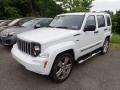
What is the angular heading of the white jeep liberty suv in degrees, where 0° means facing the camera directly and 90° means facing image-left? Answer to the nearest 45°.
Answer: approximately 45°

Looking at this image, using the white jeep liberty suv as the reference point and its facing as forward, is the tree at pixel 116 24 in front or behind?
behind
